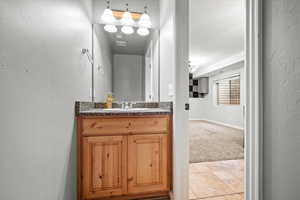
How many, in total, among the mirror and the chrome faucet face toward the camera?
2

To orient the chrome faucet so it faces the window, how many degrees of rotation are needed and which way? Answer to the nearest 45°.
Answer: approximately 135° to its left

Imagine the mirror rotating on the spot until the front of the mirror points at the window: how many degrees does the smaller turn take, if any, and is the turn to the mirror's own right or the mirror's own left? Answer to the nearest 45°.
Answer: approximately 135° to the mirror's own left

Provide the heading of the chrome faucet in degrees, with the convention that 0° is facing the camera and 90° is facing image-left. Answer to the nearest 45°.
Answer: approximately 0°

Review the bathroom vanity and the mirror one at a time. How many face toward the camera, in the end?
2

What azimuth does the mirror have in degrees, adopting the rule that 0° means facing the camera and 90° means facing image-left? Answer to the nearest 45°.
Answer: approximately 0°
